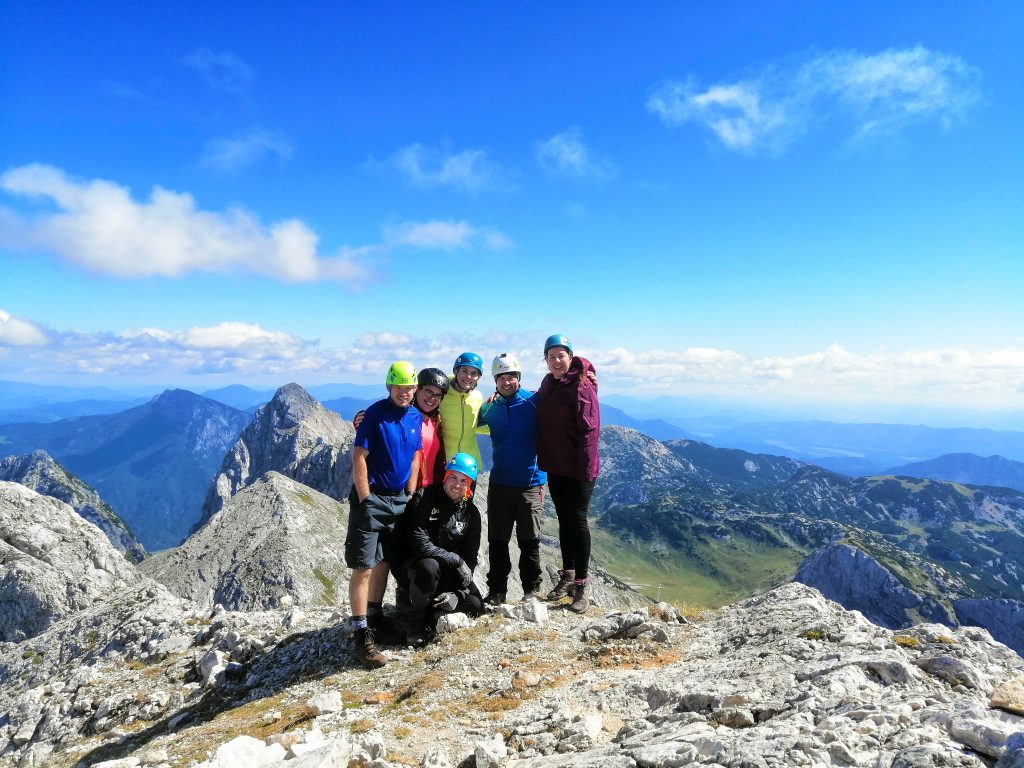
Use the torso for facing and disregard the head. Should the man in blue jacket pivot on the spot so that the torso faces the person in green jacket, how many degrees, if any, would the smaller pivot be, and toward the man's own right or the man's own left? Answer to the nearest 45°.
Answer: approximately 90° to the man's own right

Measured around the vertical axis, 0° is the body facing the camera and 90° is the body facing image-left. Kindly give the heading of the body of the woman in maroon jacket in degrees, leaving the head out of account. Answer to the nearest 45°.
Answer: approximately 45°

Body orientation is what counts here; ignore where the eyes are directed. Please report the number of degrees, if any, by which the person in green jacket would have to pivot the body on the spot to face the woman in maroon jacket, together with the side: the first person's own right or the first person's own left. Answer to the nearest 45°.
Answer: approximately 90° to the first person's own left

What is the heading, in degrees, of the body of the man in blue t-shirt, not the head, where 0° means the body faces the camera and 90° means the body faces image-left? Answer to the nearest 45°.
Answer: approximately 315°

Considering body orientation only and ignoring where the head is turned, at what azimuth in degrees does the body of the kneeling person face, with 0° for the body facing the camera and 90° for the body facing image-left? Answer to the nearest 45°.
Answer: approximately 315°

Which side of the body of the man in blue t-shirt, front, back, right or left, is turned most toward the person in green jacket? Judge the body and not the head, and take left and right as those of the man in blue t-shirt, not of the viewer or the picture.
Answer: left

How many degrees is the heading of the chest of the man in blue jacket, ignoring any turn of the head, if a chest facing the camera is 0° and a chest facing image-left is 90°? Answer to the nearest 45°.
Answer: approximately 0°

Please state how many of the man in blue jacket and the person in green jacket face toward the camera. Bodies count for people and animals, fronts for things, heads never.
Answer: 2

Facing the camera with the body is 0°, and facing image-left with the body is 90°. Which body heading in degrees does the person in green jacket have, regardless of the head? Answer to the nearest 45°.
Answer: approximately 0°

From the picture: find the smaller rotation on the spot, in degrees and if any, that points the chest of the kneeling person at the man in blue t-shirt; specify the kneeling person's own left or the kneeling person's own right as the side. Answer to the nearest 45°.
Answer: approximately 90° to the kneeling person's own right
